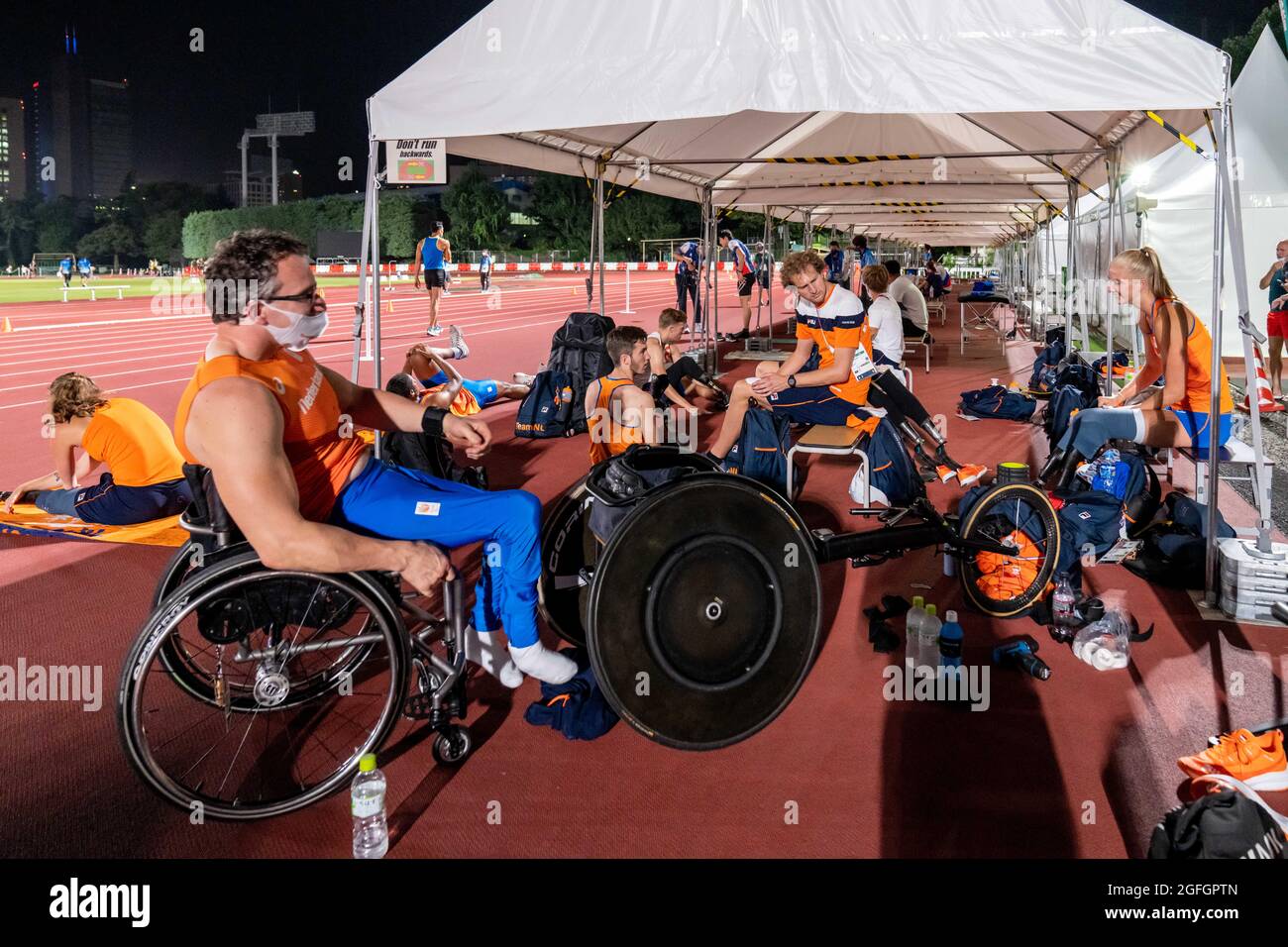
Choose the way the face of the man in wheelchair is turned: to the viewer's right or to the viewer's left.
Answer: to the viewer's right

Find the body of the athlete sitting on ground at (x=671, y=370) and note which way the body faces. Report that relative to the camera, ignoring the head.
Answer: to the viewer's right

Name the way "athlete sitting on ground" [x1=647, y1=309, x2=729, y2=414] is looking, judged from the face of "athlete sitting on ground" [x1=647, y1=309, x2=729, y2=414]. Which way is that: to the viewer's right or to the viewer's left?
to the viewer's right

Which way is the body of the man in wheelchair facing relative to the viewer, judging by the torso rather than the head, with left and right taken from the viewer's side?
facing to the right of the viewer

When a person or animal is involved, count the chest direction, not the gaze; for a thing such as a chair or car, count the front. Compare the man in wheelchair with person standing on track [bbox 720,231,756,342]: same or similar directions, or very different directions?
very different directions

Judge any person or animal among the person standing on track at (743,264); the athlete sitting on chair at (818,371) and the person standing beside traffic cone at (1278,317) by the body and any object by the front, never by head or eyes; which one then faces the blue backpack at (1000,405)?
the person standing beside traffic cone at (1278,317)

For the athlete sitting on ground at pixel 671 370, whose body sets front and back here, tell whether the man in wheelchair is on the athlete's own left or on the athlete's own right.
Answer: on the athlete's own right
